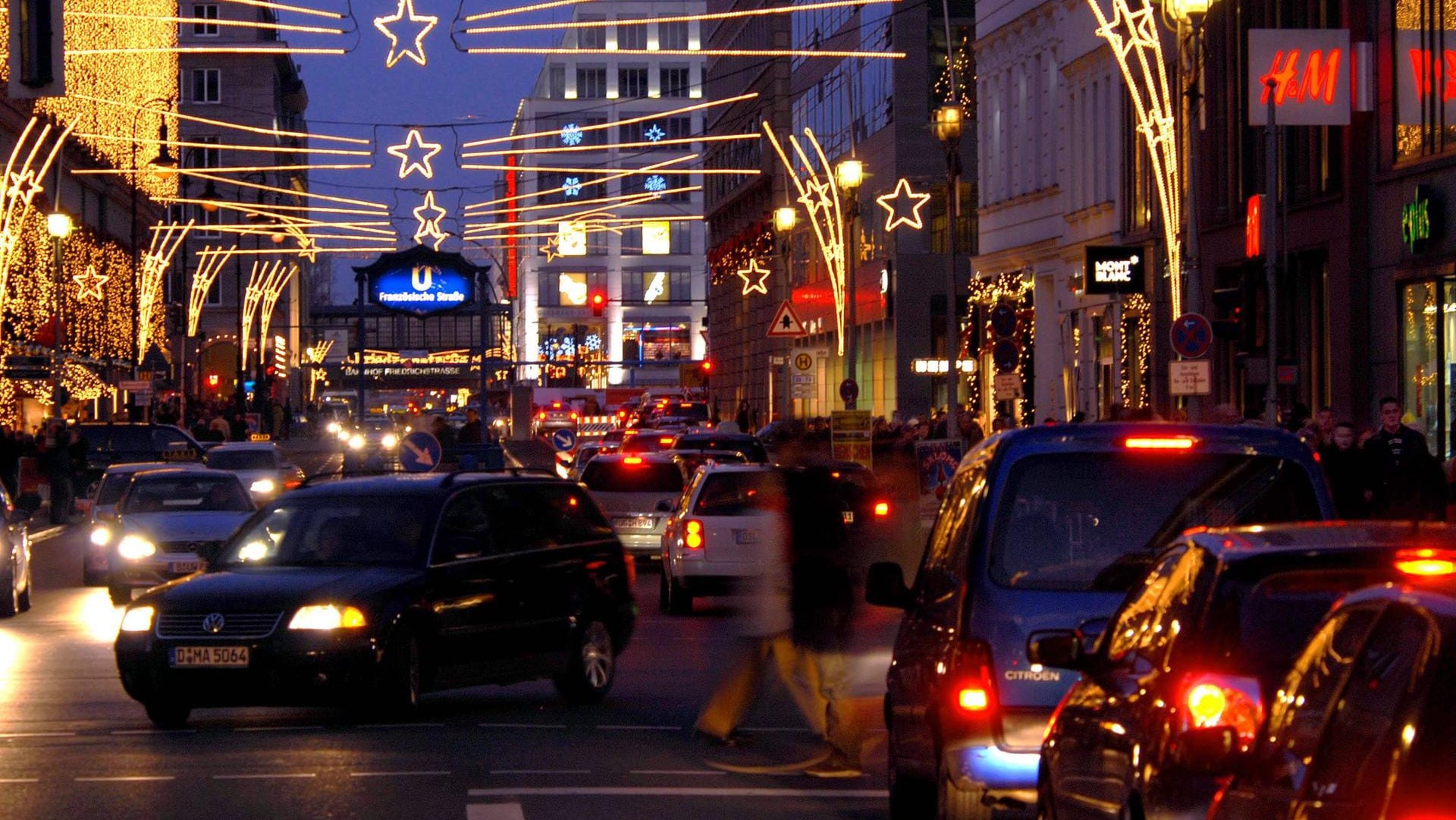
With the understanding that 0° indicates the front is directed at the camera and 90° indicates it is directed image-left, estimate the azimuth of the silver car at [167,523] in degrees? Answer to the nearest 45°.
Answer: approximately 0°

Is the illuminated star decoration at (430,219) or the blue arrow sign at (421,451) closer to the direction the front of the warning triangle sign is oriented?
the blue arrow sign

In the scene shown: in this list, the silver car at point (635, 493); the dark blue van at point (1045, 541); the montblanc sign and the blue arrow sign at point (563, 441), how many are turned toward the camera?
2

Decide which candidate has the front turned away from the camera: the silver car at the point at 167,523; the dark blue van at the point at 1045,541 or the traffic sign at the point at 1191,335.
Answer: the dark blue van

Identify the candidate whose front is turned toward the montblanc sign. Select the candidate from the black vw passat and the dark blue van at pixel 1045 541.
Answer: the dark blue van

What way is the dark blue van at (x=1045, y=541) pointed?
away from the camera

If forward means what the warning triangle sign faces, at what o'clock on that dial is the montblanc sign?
The montblanc sign is roughly at 11 o'clock from the warning triangle sign.

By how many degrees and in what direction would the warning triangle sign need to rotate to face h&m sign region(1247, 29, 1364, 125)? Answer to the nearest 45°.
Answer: approximately 45° to its left

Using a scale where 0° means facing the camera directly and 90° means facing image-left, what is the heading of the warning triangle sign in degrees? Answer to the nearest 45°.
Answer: approximately 0°
